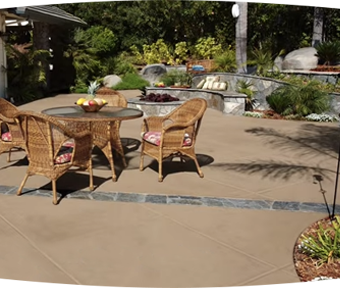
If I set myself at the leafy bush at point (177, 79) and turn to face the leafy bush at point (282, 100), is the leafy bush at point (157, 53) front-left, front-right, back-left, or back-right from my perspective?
back-left

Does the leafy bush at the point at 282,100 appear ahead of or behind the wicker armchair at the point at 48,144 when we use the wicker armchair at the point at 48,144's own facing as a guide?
ahead

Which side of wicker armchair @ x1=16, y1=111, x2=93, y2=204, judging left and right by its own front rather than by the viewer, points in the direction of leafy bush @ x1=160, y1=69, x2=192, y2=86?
front

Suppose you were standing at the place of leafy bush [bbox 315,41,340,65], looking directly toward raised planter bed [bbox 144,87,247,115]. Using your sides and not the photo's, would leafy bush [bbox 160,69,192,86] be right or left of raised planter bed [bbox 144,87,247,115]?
right

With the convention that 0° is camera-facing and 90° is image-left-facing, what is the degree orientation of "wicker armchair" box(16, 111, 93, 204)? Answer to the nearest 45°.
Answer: approximately 225°

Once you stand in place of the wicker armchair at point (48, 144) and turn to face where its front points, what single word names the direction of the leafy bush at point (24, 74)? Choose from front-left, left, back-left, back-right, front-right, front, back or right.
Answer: front-left

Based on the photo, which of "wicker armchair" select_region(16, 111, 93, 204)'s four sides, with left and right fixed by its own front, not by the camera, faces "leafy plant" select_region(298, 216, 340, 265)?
right

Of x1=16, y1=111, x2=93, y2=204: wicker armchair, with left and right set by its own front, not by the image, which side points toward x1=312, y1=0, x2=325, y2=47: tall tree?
front

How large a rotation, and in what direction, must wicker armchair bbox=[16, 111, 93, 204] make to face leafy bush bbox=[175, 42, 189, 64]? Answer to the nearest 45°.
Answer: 0° — it already faces it

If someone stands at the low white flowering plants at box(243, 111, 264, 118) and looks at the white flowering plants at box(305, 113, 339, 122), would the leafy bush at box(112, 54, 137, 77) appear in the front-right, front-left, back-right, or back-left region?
back-left

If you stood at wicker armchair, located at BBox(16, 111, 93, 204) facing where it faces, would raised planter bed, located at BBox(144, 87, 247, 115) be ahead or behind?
ahead

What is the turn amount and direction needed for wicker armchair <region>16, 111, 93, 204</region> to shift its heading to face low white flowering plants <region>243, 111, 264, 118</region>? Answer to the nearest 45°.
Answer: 0° — it already faces it

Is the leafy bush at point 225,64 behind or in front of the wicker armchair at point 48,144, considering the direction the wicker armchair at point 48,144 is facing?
in front

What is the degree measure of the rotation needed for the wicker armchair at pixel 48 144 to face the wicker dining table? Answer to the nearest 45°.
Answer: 0° — it already faces it

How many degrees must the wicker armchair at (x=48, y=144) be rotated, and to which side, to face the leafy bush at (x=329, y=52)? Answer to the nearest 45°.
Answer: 0° — it already faces it

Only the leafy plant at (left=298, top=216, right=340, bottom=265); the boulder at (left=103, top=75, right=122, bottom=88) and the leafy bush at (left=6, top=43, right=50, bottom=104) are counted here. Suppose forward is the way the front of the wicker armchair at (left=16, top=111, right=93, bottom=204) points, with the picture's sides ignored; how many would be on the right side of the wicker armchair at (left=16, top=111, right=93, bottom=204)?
1
